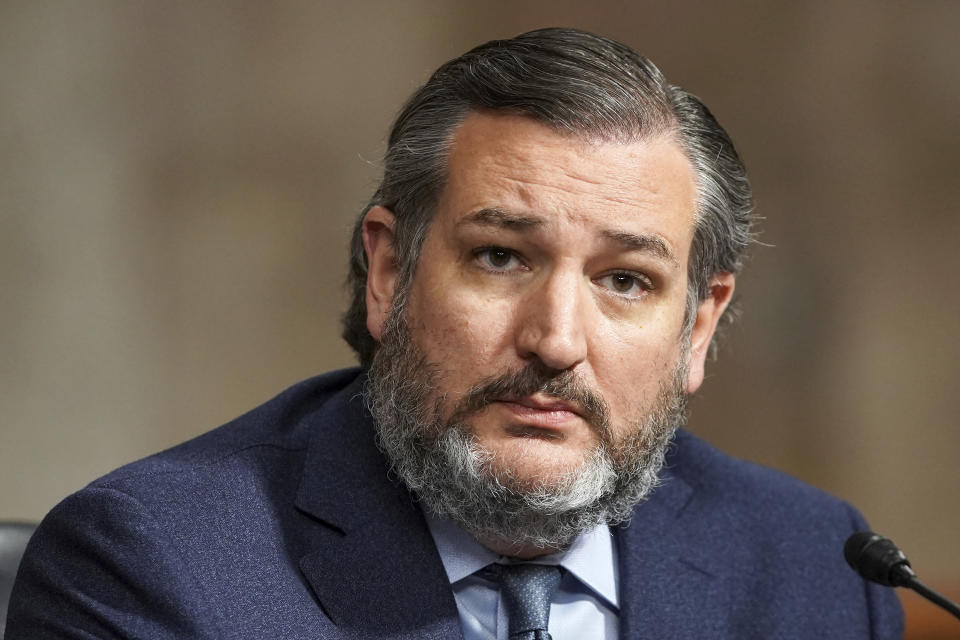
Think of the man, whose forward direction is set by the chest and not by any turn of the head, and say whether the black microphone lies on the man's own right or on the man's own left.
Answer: on the man's own left

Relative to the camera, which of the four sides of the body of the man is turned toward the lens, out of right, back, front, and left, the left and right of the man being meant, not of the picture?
front

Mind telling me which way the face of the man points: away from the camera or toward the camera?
toward the camera
